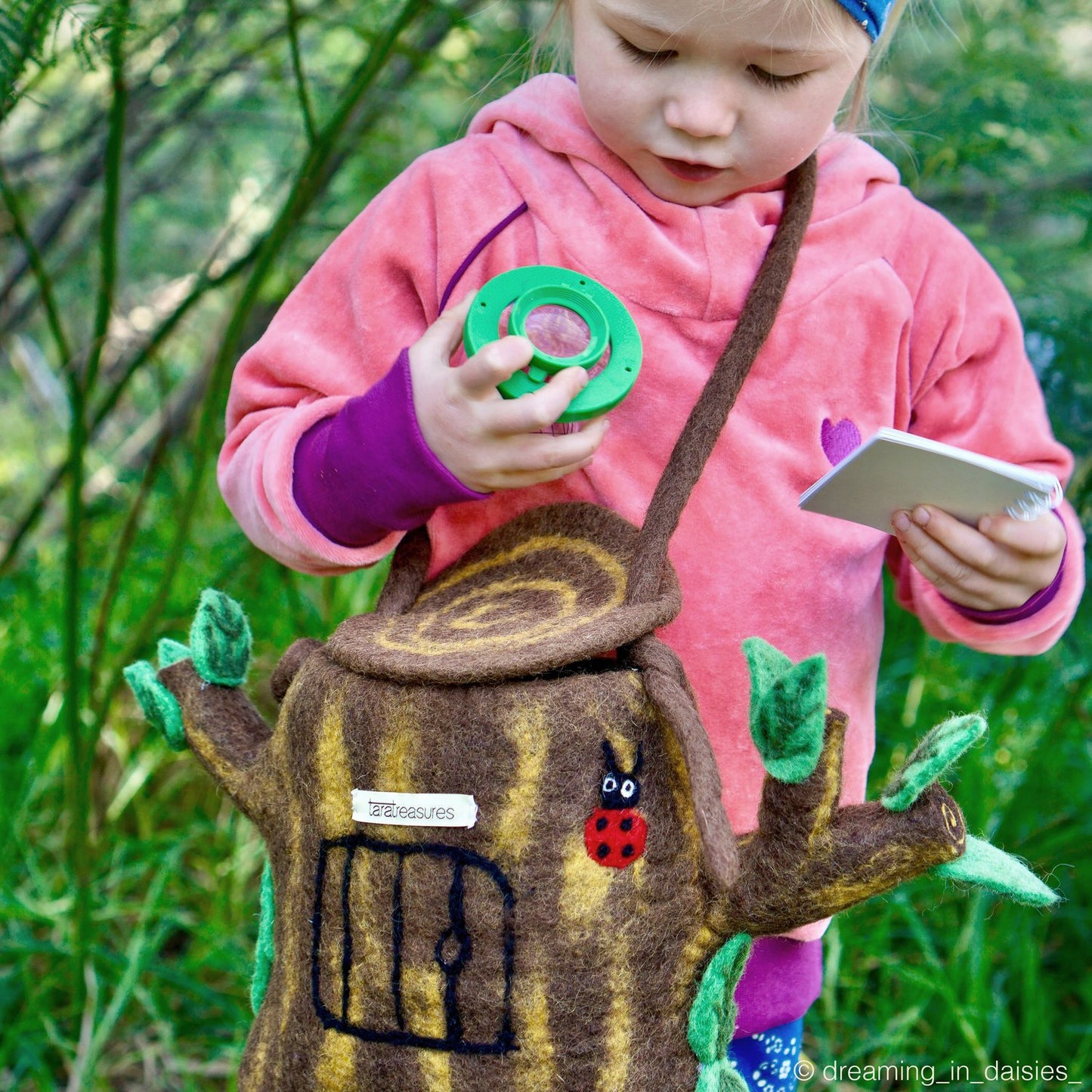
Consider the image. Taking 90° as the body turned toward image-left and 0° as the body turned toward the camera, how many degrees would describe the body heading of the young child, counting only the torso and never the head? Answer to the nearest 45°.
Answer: approximately 0°

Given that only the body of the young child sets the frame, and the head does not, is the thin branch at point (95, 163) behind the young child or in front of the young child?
behind

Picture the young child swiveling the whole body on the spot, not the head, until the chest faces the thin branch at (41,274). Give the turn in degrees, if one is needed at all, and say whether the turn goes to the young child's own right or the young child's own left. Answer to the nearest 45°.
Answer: approximately 135° to the young child's own right

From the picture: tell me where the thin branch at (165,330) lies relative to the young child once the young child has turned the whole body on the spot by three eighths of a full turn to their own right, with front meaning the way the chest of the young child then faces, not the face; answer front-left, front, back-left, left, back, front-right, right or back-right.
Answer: front
